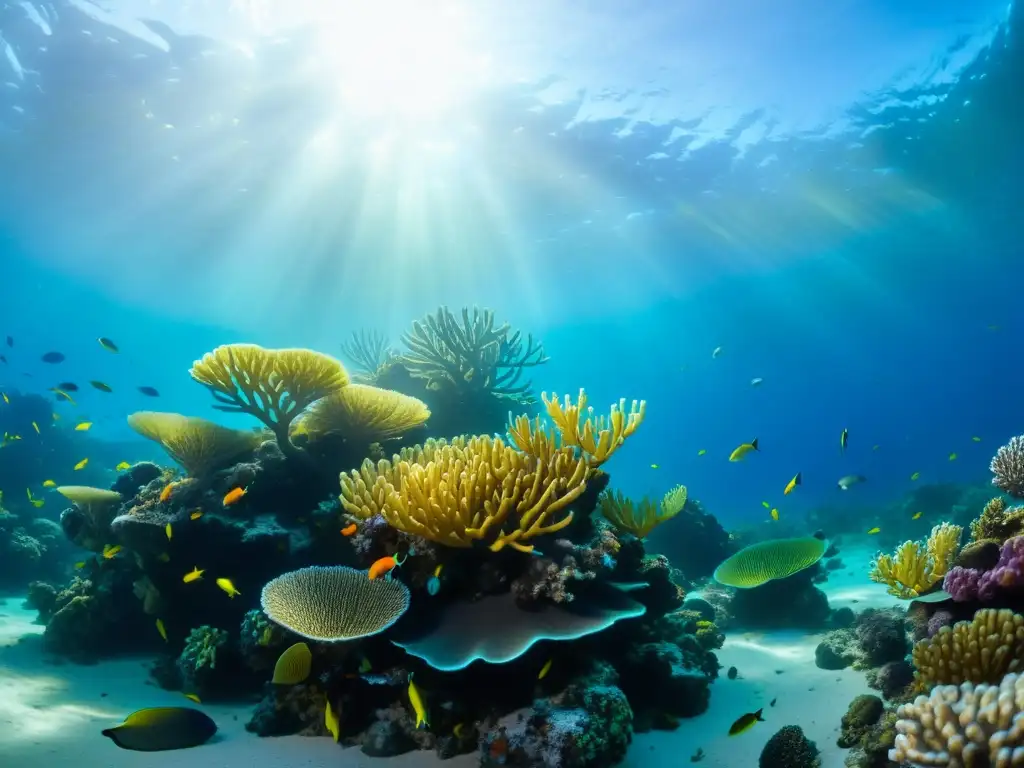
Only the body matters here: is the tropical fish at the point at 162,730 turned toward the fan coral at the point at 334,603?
no

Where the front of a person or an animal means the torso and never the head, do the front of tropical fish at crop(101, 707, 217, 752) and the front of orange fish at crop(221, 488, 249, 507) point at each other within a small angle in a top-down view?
no

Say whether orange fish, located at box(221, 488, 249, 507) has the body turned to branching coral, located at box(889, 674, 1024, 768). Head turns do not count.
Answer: no
